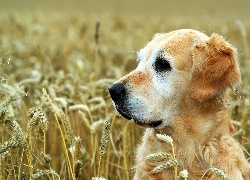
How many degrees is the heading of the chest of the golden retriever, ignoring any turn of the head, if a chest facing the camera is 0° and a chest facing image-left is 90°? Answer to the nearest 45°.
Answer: approximately 45°
